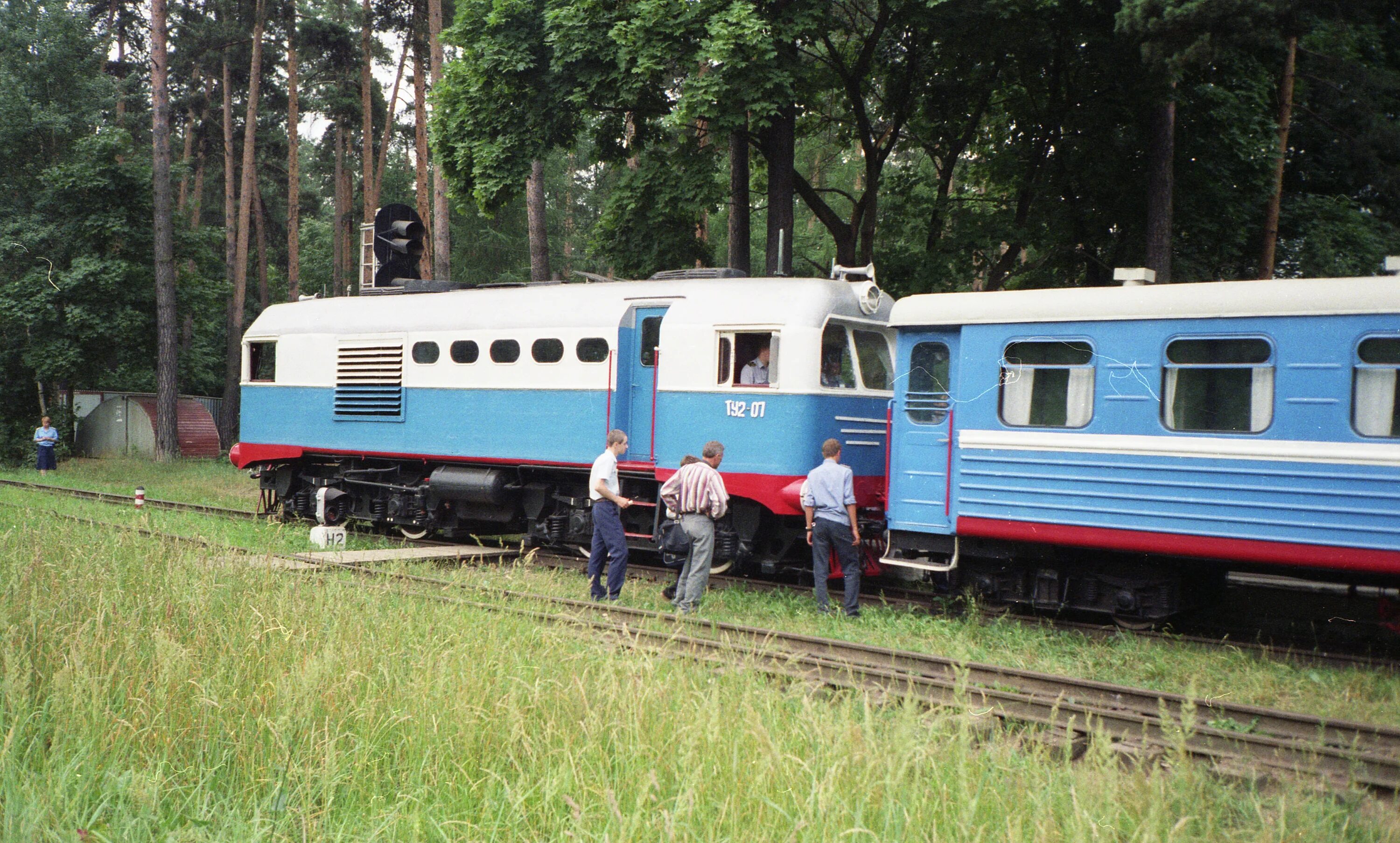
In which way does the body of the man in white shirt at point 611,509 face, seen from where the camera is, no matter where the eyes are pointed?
to the viewer's right

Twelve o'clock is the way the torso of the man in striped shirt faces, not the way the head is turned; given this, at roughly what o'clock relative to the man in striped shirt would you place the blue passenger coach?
The blue passenger coach is roughly at 2 o'clock from the man in striped shirt.

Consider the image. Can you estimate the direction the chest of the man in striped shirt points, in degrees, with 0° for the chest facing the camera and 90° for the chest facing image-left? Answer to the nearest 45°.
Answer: approximately 225°

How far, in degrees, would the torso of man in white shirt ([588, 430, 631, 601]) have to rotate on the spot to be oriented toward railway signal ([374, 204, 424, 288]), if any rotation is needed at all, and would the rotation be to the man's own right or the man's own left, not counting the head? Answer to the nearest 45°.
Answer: approximately 135° to the man's own left

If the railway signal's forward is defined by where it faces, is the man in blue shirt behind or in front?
in front

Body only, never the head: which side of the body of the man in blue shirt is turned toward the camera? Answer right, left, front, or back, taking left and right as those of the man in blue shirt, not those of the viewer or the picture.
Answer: back

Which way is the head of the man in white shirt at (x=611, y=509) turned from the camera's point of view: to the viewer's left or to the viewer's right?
to the viewer's right

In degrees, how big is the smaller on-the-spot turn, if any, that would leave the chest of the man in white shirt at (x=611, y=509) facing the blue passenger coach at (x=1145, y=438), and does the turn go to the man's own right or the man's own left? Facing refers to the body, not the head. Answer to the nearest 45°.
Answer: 0° — they already face it

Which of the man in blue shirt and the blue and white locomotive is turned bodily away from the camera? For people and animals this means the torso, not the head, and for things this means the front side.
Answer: the man in blue shirt

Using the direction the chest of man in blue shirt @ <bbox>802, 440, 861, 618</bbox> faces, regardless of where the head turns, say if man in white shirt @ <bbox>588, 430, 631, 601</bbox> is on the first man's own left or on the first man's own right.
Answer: on the first man's own left

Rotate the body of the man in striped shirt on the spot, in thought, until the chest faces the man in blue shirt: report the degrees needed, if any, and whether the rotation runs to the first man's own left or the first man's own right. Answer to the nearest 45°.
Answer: approximately 45° to the first man's own right

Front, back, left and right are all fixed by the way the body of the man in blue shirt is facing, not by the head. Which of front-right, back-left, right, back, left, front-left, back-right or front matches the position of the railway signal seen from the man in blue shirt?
front-left

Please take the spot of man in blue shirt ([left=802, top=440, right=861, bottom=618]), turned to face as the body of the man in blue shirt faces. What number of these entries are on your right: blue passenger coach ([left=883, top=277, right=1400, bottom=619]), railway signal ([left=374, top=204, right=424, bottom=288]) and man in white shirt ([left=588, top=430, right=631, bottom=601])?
1
